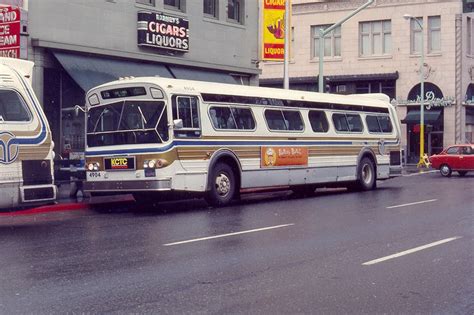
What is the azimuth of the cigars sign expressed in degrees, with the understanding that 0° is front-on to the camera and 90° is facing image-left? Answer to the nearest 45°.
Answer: approximately 315°

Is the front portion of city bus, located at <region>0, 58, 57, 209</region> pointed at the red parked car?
no

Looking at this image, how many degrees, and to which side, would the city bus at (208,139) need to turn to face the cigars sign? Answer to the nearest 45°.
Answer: approximately 135° to its right

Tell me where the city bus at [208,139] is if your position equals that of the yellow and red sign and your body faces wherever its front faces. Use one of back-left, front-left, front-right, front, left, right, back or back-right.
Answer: front

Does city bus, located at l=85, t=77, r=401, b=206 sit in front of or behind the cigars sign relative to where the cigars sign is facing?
in front

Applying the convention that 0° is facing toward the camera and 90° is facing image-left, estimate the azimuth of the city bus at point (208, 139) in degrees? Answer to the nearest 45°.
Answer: approximately 45°

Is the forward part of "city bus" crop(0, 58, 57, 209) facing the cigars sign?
no

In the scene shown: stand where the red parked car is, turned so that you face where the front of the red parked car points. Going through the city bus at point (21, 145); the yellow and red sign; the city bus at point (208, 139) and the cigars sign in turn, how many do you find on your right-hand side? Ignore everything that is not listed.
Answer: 0

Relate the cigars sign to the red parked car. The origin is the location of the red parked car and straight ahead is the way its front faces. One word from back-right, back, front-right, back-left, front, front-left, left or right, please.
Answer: front-left

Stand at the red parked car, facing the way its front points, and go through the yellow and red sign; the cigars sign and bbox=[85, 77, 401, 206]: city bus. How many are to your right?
0

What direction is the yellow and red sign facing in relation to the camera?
toward the camera

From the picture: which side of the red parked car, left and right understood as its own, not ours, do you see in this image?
left

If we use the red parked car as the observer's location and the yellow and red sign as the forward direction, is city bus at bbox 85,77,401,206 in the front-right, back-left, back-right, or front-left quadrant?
front-left

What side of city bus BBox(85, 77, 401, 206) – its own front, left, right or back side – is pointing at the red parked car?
back
